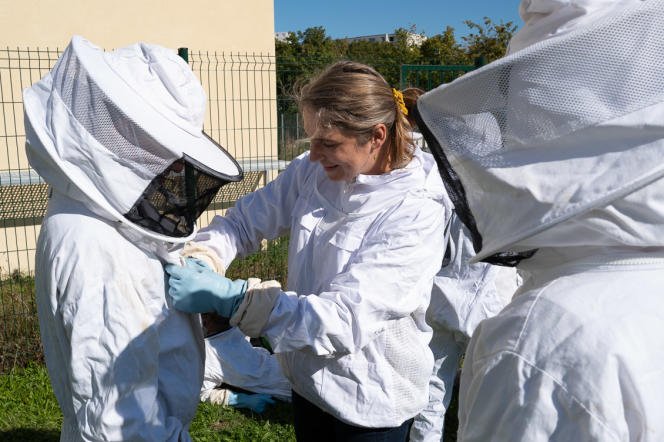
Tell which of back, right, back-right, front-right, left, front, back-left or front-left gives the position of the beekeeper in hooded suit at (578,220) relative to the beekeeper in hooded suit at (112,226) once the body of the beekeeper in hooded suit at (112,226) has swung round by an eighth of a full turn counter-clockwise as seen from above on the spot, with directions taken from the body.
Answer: right

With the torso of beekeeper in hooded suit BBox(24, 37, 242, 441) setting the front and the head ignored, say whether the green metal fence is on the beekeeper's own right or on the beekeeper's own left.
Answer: on the beekeeper's own left

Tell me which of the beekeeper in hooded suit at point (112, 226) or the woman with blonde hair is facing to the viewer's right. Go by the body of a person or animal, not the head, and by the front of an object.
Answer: the beekeeper in hooded suit

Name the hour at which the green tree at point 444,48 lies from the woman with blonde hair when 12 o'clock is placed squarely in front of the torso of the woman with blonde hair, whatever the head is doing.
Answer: The green tree is roughly at 5 o'clock from the woman with blonde hair.

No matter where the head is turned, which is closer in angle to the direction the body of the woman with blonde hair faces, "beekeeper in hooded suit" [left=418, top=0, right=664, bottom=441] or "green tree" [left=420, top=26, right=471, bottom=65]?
the beekeeper in hooded suit

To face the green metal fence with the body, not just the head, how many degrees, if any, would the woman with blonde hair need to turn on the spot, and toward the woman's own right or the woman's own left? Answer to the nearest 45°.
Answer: approximately 135° to the woman's own right

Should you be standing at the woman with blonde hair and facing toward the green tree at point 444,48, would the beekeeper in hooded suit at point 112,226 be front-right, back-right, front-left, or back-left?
back-left

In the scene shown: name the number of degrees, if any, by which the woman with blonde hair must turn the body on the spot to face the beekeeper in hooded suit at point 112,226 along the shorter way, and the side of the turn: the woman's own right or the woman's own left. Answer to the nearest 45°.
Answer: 0° — they already face them

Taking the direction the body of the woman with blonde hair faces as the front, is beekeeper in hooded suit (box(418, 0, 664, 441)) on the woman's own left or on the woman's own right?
on the woman's own left

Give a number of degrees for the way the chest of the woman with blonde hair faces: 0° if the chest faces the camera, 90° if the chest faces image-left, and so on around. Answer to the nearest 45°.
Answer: approximately 45°

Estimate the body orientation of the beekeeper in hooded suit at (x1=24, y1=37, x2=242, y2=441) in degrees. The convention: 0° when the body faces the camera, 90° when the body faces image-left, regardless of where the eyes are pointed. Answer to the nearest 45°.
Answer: approximately 270°
